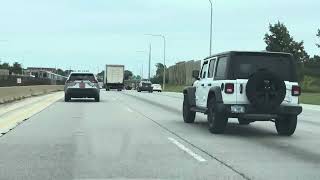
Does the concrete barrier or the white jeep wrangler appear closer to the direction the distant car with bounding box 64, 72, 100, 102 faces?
the concrete barrier

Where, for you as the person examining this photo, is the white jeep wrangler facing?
facing away from the viewer and to the left of the viewer

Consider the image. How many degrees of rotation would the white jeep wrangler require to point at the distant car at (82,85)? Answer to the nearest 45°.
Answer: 0° — it already faces it

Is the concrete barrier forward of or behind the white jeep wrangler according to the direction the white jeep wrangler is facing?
forward

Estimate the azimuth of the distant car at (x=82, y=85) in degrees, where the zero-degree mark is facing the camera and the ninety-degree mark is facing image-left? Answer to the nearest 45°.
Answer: approximately 180°

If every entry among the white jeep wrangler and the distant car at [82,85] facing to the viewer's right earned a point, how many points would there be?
0

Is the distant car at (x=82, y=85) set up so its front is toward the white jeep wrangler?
no
